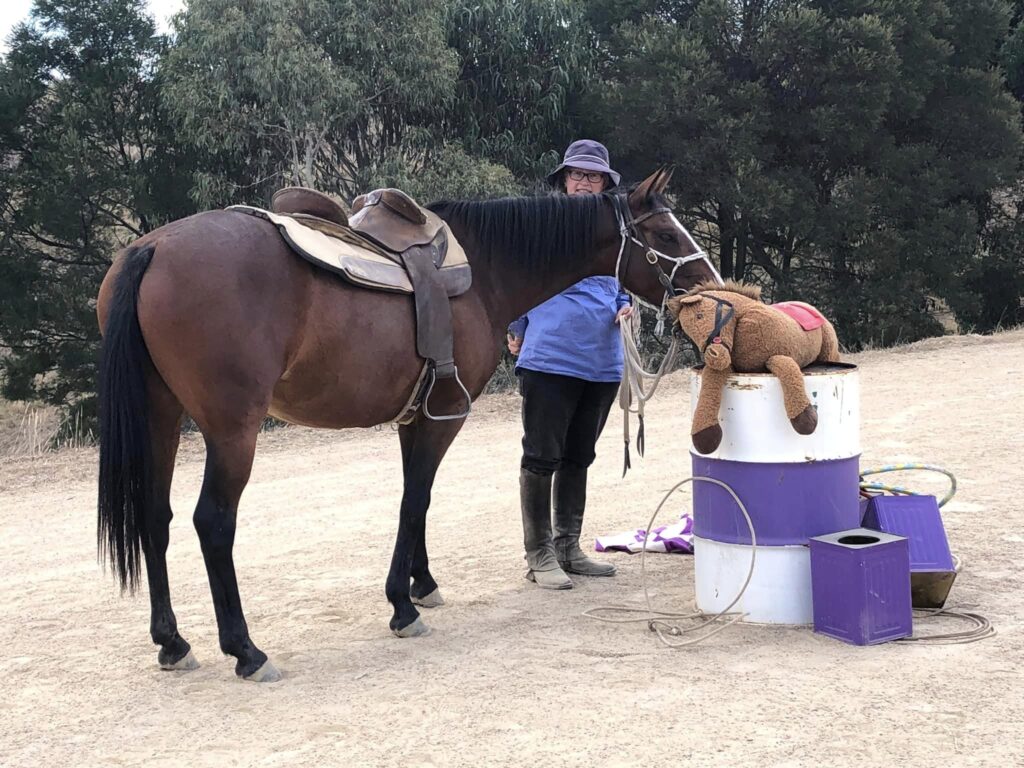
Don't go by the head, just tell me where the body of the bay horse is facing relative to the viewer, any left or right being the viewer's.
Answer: facing away from the viewer and to the right of the viewer

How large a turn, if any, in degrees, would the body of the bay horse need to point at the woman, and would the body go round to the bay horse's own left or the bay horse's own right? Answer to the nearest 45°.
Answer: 0° — it already faces them

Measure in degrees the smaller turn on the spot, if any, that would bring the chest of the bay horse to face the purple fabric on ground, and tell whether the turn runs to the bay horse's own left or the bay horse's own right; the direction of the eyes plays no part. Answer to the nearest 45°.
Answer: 0° — it already faces it

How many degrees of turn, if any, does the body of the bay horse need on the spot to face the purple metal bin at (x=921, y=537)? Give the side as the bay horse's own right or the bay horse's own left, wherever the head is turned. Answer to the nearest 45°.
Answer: approximately 45° to the bay horse's own right

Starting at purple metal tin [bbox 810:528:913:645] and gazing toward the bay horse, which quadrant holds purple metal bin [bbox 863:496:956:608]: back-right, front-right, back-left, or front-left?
back-right

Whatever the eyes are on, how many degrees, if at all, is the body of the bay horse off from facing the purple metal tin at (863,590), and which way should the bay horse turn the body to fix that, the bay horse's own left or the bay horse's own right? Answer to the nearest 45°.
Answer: approximately 45° to the bay horse's own right

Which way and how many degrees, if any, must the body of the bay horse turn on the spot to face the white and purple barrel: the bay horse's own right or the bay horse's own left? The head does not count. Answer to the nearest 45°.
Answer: approximately 45° to the bay horse's own right
